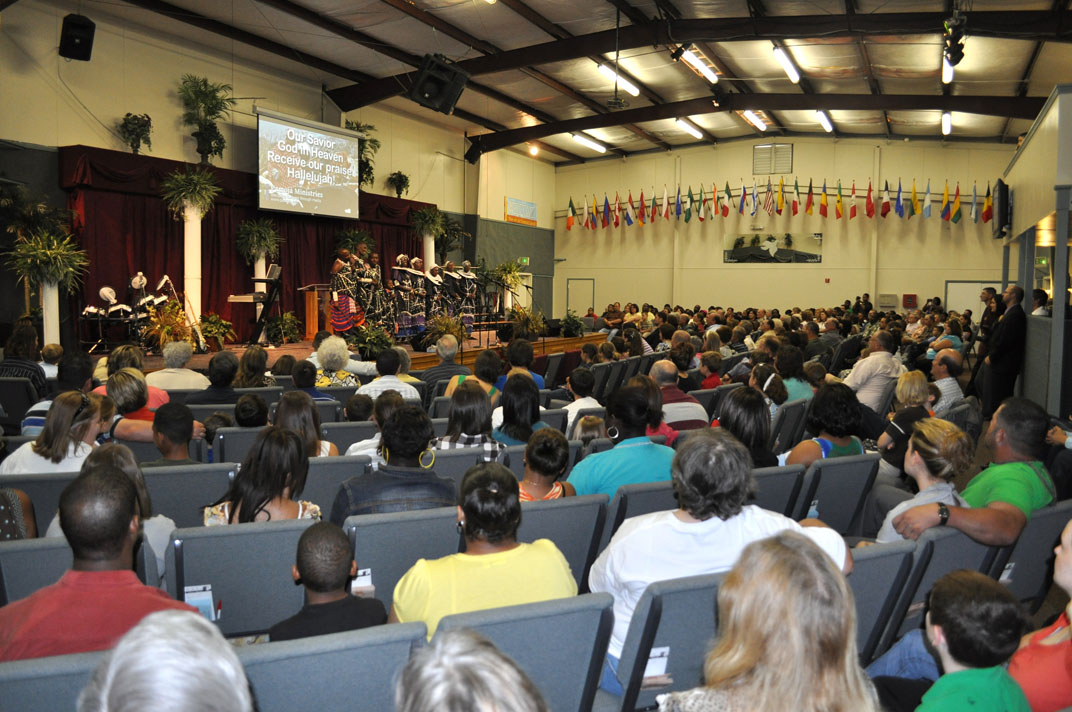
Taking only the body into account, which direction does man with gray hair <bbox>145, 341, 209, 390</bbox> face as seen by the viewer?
away from the camera

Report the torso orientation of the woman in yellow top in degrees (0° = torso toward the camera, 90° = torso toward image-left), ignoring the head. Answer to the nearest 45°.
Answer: approximately 180°

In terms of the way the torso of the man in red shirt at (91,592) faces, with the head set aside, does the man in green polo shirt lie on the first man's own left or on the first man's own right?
on the first man's own right

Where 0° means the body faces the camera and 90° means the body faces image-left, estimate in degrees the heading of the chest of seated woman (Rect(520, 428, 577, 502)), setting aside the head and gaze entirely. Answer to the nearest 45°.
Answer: approximately 180°

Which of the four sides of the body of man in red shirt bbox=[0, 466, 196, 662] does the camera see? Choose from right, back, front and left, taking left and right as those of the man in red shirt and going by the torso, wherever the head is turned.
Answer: back

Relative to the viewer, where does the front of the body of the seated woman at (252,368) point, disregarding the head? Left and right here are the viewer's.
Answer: facing away from the viewer

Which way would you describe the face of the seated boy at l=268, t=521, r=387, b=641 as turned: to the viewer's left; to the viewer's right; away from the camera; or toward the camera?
away from the camera

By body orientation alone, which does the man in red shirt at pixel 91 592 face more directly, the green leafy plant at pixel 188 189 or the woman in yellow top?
the green leafy plant

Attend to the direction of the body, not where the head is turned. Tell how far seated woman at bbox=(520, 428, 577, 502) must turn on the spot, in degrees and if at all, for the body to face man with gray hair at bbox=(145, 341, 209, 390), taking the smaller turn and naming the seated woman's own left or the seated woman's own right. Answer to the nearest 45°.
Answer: approximately 45° to the seated woman's own left

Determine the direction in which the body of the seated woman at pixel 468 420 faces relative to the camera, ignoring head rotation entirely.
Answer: away from the camera

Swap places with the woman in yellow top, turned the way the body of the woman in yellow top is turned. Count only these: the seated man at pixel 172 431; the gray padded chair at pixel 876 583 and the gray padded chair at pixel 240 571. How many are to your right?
1

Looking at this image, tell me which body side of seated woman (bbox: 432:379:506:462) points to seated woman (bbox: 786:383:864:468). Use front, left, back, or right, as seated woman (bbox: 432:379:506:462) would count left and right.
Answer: right

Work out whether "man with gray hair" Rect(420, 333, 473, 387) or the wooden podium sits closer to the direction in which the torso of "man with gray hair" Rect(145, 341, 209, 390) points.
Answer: the wooden podium

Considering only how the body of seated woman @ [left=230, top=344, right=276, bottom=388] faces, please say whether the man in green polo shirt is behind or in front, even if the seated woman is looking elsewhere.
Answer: behind

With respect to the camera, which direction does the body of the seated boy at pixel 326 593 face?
away from the camera

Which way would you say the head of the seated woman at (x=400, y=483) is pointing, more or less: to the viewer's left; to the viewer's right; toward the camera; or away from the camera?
away from the camera

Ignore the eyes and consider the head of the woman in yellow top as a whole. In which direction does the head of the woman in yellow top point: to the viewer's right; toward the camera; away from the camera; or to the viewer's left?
away from the camera
